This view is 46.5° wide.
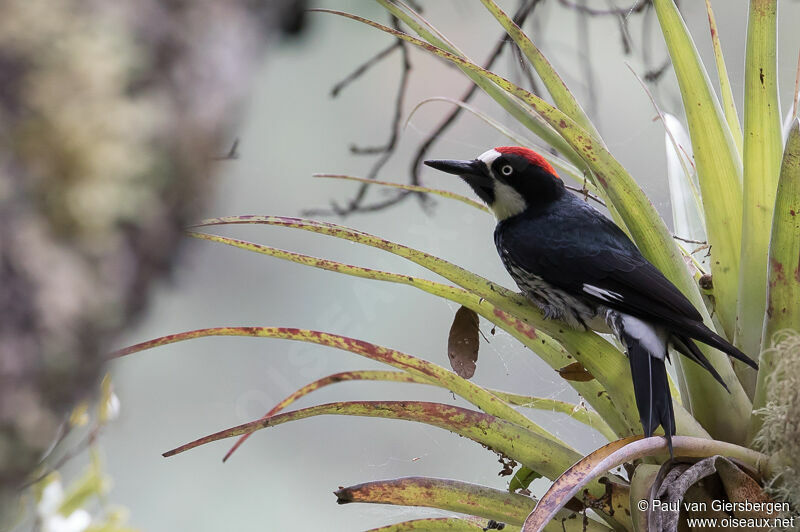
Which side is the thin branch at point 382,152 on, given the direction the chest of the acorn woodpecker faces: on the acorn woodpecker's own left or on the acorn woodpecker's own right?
on the acorn woodpecker's own right

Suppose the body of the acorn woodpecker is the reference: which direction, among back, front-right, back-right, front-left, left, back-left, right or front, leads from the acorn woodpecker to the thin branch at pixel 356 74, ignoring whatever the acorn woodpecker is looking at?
front-right

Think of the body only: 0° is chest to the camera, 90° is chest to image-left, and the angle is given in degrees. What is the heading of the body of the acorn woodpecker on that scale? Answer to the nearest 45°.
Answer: approximately 90°
